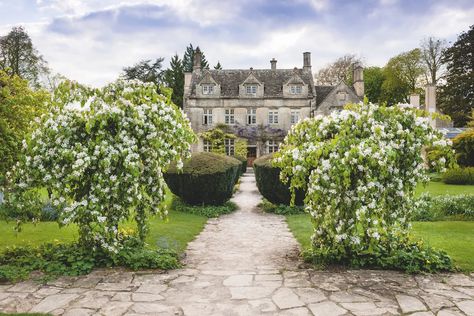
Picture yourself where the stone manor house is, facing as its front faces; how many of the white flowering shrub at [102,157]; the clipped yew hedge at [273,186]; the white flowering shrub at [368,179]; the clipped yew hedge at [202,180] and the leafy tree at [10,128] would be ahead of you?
5

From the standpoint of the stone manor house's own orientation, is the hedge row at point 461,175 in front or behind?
in front

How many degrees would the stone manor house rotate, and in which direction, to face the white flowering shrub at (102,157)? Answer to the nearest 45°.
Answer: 0° — it already faces it

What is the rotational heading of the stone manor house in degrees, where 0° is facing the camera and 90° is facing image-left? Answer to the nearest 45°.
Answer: approximately 0°

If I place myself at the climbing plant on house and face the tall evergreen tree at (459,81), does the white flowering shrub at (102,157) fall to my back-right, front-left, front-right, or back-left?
back-right

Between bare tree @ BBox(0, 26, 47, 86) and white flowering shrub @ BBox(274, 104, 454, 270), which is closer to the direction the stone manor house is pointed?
the white flowering shrub

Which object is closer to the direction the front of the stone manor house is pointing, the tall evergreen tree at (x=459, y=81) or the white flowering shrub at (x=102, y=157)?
the white flowering shrub

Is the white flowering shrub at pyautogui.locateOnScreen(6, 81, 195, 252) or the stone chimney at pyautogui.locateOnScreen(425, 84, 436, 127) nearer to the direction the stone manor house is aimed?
the white flowering shrub

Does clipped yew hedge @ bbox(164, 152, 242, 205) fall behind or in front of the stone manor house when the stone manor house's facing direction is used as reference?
in front

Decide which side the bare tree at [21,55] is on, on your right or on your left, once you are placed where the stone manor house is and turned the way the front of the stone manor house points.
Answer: on your right

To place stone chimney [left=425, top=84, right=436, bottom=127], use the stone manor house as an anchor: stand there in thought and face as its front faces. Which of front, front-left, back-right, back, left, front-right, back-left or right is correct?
left
